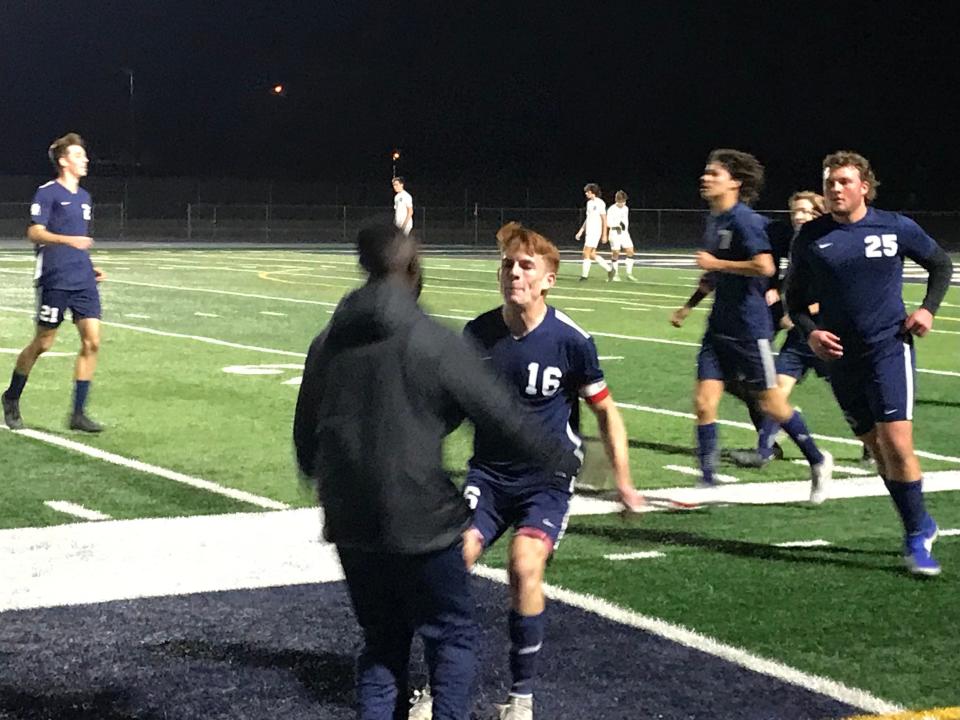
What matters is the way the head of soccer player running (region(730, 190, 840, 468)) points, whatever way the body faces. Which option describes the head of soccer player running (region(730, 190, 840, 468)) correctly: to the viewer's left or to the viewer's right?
to the viewer's left

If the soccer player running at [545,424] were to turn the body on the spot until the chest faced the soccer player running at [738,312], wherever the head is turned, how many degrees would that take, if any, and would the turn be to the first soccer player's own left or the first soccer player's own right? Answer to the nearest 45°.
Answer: approximately 180°

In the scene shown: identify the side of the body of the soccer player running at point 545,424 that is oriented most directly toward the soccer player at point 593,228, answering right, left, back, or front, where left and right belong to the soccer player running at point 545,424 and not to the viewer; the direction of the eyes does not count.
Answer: back

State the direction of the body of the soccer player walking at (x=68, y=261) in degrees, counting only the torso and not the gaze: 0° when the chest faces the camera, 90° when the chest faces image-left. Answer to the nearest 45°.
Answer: approximately 315°

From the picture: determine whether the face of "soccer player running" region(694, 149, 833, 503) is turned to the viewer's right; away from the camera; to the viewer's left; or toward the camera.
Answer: to the viewer's left

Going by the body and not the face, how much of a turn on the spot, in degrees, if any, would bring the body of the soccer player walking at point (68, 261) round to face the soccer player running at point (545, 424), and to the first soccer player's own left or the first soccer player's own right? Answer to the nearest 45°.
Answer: approximately 45° to the first soccer player's own right

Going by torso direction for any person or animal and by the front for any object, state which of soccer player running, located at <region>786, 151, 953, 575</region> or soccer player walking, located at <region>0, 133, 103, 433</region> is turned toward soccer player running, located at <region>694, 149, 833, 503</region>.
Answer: soccer player walking, located at <region>0, 133, 103, 433</region>

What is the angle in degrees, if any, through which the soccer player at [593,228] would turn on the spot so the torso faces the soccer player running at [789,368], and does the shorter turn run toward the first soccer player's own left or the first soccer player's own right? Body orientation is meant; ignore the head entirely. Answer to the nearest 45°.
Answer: approximately 45° to the first soccer player's own left

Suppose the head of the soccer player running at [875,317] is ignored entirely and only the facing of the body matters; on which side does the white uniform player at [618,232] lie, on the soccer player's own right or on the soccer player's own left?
on the soccer player's own right

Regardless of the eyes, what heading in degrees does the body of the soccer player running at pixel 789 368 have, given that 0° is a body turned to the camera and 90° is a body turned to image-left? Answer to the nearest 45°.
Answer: approximately 45°

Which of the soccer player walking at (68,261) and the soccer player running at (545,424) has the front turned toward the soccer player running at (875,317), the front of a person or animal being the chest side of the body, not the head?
the soccer player walking at (68,261)

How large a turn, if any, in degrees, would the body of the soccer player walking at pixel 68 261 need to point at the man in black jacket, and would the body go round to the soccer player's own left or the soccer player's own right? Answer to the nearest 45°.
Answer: approximately 45° to the soccer player's own right
